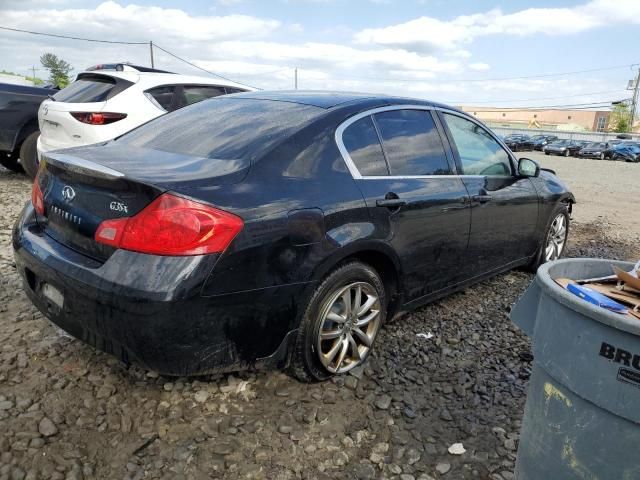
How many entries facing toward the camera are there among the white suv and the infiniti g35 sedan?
0

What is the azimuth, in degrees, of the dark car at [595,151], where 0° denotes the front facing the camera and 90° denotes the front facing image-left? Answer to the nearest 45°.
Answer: approximately 45°

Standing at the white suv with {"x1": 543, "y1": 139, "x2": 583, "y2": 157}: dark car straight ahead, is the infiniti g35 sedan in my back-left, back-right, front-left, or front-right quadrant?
back-right

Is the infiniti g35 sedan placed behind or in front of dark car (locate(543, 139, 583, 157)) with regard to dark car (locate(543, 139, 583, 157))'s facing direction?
in front

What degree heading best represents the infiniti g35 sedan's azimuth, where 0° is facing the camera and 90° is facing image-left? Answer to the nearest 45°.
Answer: approximately 225°

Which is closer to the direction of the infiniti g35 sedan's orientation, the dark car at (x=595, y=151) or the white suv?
the dark car

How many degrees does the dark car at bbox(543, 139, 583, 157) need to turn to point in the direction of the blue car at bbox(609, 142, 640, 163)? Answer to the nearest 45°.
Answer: approximately 90° to its left

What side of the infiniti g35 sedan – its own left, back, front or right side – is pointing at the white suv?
left
